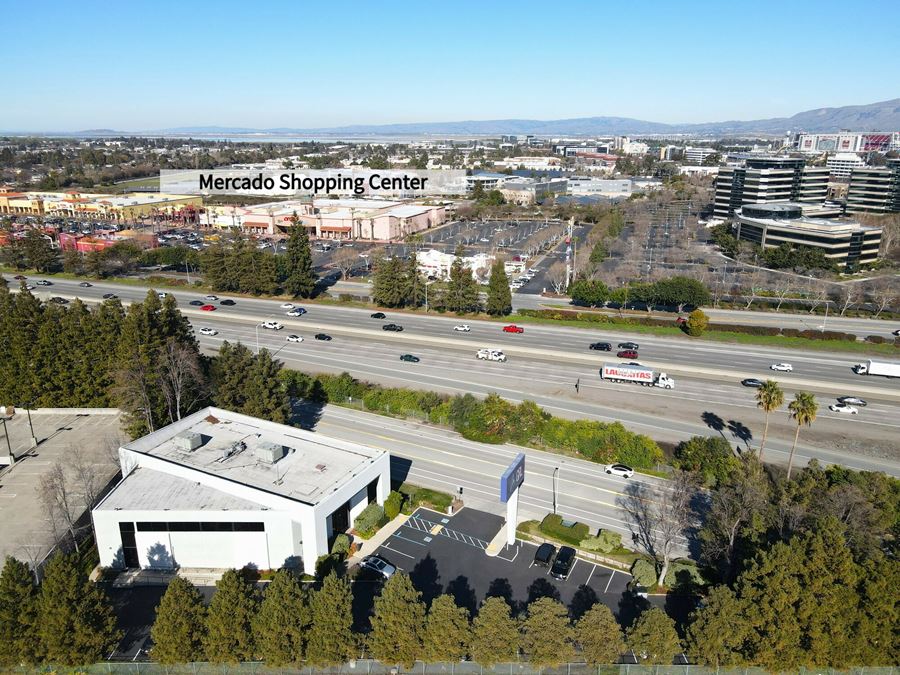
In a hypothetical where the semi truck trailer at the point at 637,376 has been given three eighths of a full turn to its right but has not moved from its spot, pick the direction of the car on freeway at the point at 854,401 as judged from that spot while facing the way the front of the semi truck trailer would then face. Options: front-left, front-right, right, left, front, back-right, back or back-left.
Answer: back-left

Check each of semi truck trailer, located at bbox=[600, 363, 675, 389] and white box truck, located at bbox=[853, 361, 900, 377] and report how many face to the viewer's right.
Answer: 1

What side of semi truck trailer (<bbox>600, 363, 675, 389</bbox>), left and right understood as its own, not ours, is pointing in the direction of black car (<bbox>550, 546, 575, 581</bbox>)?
right

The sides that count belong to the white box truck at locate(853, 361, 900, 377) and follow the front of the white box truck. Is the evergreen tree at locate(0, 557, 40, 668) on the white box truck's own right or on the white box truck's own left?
on the white box truck's own left

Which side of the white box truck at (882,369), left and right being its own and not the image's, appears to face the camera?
left

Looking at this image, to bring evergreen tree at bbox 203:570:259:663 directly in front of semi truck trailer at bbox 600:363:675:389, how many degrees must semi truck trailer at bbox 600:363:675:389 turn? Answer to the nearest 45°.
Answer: approximately 90° to its right

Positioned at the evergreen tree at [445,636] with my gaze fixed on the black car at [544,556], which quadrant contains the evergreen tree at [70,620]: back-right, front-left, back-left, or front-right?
back-left

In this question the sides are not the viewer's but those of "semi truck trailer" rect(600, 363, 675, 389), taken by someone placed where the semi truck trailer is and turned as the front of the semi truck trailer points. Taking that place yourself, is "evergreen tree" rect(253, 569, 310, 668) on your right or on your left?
on your right

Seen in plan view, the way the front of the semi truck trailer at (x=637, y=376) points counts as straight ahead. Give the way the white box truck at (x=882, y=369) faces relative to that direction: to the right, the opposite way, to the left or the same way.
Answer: the opposite way

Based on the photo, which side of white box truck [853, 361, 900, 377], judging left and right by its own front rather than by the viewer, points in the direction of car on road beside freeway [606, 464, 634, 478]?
left

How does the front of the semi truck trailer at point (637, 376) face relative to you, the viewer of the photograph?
facing to the right of the viewer

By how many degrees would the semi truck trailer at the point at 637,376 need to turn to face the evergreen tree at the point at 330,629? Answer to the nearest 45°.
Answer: approximately 90° to its right

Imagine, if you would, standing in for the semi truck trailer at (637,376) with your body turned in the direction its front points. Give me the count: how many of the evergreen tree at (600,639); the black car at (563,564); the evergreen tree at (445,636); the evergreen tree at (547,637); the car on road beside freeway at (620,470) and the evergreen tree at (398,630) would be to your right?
6

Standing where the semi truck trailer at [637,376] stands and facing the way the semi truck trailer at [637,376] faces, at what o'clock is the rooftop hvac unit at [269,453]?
The rooftop hvac unit is roughly at 4 o'clock from the semi truck trailer.

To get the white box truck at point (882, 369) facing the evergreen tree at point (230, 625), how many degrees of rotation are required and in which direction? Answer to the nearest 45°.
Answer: approximately 90° to its left
